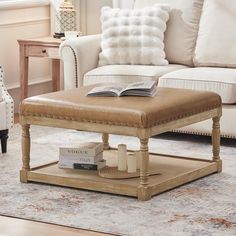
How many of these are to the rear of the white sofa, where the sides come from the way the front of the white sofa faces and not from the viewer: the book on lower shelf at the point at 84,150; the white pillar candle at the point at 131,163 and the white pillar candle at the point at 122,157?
0

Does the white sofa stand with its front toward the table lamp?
no

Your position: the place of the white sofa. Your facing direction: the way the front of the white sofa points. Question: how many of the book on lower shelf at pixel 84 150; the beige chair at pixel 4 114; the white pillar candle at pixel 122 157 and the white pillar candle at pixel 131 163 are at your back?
0

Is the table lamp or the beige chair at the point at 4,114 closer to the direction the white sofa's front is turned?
the beige chair

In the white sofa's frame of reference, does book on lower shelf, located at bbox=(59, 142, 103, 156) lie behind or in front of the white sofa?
in front

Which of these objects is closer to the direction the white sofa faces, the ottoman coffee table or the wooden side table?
the ottoman coffee table

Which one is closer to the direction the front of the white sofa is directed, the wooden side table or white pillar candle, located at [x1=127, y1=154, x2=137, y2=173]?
the white pillar candle

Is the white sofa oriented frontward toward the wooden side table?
no

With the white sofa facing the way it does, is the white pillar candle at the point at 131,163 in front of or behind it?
in front

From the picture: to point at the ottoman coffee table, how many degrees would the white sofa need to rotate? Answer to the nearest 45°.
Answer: approximately 45° to its left

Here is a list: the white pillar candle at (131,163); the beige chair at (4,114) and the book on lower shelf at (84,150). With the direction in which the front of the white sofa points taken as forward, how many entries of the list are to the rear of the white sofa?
0
